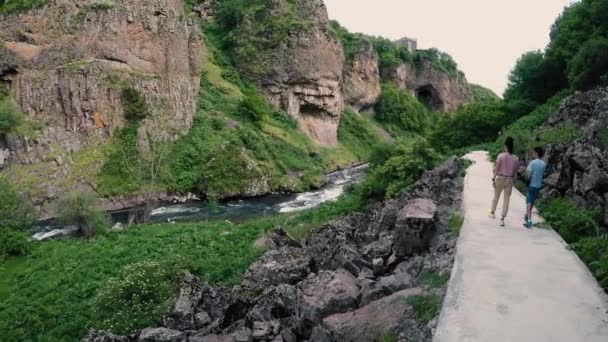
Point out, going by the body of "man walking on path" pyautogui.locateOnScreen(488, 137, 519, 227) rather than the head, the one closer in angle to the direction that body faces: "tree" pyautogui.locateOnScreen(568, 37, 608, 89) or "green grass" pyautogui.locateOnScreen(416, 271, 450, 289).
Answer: the tree

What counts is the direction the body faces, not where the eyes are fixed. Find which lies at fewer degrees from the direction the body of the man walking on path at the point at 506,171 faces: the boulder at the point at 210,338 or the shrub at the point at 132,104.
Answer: the shrub

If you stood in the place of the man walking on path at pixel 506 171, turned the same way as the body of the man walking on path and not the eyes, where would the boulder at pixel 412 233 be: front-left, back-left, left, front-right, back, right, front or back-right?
back-left

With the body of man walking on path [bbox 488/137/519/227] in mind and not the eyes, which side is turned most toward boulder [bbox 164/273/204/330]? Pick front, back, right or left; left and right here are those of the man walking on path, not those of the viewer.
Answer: left

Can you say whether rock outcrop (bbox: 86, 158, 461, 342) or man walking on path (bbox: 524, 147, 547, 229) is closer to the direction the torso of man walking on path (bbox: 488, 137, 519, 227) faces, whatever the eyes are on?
the man walking on path

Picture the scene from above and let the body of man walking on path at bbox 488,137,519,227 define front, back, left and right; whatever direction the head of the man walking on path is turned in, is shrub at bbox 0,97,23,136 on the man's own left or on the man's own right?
on the man's own left

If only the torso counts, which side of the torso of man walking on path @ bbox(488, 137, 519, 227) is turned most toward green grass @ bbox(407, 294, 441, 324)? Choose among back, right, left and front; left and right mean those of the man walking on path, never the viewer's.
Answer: back

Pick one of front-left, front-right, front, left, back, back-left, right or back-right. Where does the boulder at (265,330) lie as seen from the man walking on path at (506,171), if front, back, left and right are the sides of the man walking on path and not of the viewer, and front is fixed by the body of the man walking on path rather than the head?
back-left

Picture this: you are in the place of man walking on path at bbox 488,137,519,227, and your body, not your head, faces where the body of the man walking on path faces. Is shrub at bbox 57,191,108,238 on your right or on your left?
on your left

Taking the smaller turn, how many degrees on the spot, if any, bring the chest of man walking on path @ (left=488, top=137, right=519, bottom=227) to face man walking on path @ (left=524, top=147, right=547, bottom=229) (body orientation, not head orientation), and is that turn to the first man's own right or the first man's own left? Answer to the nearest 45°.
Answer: approximately 90° to the first man's own right

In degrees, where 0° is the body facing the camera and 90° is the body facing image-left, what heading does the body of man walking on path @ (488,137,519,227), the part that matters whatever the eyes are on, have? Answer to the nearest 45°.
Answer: approximately 180°

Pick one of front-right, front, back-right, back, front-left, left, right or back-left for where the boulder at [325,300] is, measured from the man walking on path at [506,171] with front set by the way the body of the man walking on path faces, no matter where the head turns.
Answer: back-left

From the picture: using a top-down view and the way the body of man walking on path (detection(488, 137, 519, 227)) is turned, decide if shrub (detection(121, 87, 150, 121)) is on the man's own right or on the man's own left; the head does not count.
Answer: on the man's own left
